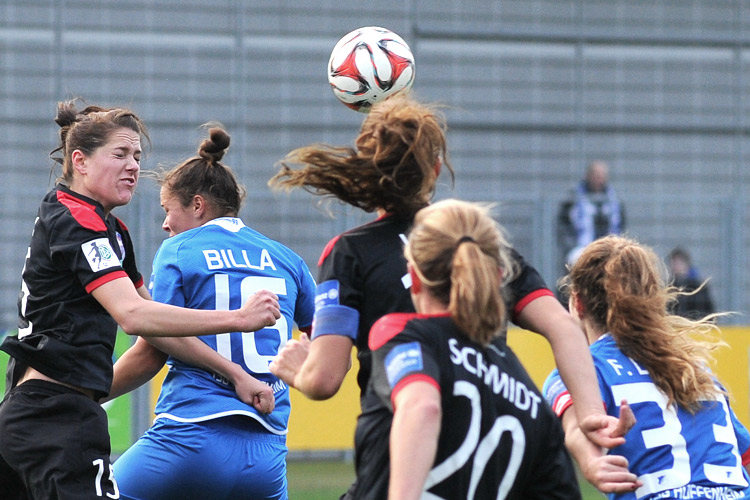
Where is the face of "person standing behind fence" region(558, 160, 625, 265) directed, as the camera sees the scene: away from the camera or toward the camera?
toward the camera

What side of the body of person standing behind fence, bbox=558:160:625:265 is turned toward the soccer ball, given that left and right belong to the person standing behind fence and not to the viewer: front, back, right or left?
front

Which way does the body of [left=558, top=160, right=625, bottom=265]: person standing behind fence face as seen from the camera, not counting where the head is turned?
toward the camera
